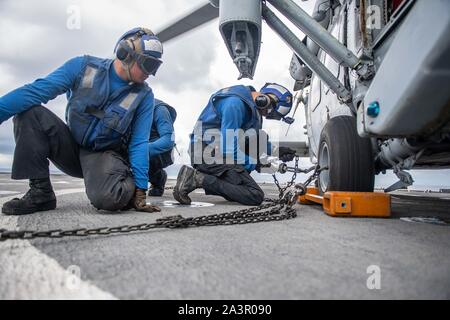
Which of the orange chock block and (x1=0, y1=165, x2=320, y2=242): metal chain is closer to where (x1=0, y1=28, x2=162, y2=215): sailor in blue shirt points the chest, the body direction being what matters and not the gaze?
the metal chain

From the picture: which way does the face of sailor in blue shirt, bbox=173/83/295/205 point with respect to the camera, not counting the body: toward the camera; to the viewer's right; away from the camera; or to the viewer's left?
to the viewer's right

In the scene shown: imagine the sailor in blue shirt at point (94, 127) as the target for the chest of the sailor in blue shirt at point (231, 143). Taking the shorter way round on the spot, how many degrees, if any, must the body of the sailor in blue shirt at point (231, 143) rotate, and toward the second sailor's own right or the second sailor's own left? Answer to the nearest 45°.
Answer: approximately 135° to the second sailor's own right

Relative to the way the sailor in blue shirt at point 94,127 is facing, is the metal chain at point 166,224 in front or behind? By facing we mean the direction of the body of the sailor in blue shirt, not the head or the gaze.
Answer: in front

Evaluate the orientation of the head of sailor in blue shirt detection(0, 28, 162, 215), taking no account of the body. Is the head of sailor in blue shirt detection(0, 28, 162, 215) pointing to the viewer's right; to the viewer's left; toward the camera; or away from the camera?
to the viewer's right

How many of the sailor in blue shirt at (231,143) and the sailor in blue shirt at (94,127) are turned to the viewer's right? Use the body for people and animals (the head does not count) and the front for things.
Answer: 1

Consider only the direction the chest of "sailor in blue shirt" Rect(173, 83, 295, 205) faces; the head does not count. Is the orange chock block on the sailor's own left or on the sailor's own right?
on the sailor's own right

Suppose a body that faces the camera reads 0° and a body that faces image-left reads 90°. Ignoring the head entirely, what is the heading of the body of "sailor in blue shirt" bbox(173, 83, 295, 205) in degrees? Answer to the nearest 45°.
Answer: approximately 270°
